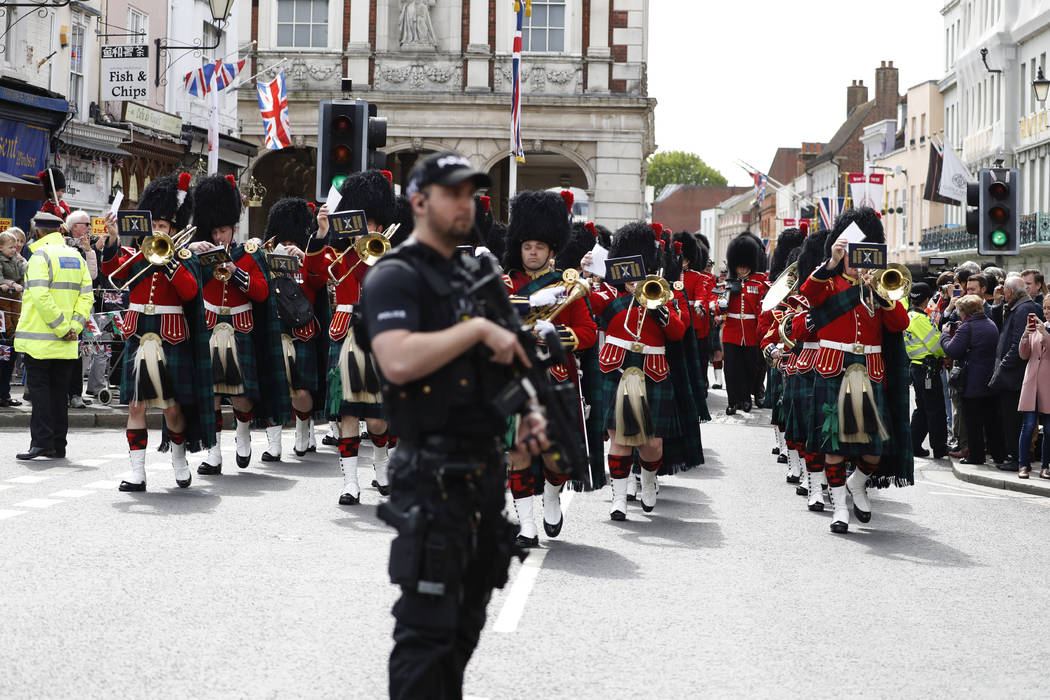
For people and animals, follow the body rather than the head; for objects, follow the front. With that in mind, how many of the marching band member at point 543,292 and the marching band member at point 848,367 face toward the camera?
2

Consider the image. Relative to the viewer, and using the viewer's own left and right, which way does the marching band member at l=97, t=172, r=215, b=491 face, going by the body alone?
facing the viewer

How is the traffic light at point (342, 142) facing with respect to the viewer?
toward the camera

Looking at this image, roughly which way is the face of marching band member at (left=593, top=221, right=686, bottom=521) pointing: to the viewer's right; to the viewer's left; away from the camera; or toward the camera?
toward the camera

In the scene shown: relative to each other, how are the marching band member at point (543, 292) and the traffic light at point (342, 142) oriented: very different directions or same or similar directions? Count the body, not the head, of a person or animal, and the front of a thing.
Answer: same or similar directions

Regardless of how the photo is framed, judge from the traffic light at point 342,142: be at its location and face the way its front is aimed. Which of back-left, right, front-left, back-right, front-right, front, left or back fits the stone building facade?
back

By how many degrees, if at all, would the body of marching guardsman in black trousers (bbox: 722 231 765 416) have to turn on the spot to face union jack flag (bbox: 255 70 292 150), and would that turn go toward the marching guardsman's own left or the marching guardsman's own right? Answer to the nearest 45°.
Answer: approximately 135° to the marching guardsman's own right

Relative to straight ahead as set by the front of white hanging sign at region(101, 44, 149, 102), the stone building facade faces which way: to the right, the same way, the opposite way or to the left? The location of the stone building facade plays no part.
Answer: the same way

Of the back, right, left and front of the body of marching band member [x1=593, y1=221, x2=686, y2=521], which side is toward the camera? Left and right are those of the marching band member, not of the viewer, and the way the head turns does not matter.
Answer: front

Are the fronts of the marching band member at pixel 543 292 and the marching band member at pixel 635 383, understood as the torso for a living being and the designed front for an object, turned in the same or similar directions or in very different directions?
same or similar directions

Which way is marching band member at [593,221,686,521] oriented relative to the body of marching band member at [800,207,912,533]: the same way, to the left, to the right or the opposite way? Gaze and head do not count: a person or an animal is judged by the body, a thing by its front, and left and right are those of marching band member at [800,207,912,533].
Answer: the same way

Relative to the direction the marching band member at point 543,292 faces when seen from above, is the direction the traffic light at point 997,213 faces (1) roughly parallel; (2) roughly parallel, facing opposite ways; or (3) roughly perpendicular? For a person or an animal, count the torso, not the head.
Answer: roughly parallel

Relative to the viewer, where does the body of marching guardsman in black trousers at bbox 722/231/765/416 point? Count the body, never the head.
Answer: toward the camera

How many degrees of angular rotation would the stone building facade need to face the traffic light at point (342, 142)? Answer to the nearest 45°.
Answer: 0° — it already faces it

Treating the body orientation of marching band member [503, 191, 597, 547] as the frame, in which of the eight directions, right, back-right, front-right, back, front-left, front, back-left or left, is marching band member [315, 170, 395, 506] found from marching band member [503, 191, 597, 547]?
back-right

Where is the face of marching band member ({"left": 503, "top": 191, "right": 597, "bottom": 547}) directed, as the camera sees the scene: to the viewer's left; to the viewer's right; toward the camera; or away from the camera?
toward the camera

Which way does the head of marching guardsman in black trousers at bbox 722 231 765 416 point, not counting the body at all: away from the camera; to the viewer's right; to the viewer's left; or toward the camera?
toward the camera

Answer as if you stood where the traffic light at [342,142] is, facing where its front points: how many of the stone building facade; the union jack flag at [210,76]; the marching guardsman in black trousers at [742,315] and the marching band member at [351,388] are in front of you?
1

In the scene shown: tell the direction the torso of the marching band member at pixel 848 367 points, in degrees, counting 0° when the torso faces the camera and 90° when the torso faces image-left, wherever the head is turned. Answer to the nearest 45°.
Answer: approximately 0°
